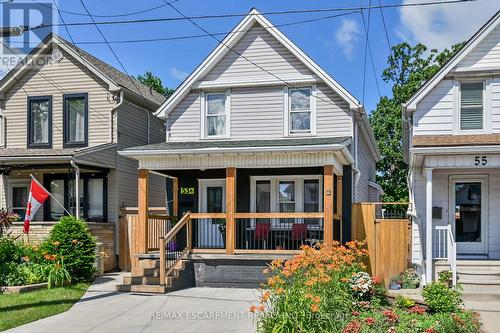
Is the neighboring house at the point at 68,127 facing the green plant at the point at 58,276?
yes

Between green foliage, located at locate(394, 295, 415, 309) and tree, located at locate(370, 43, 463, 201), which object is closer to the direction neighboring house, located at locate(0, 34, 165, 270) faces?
the green foliage

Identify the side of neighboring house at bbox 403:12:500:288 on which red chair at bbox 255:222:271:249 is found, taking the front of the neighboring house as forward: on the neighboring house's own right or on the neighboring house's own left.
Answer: on the neighboring house's own right

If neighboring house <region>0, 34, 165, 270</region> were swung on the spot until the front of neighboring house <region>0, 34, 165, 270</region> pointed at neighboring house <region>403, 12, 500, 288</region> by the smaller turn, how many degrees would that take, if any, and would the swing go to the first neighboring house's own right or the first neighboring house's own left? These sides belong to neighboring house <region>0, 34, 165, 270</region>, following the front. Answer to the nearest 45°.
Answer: approximately 45° to the first neighboring house's own left

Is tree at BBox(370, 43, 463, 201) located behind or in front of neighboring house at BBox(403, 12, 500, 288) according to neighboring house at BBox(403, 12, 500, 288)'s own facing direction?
behind

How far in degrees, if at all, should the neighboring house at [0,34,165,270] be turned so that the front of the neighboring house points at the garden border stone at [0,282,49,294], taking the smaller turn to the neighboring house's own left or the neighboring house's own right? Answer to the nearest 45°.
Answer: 0° — it already faces it

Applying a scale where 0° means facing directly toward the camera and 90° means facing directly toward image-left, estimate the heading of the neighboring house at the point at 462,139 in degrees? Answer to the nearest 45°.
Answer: approximately 0°
